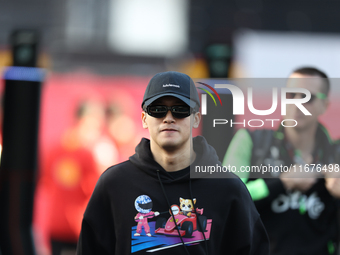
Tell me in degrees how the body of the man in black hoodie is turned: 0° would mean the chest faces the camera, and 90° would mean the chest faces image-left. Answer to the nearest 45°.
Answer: approximately 0°

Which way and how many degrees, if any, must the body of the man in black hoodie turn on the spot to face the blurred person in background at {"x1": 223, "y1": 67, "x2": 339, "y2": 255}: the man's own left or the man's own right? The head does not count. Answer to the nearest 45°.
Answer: approximately 135° to the man's own left

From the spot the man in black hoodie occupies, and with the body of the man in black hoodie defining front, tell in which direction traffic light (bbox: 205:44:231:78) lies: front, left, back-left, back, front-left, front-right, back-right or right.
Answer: back

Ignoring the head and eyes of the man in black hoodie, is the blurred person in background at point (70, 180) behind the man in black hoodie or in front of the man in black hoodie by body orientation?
behind
